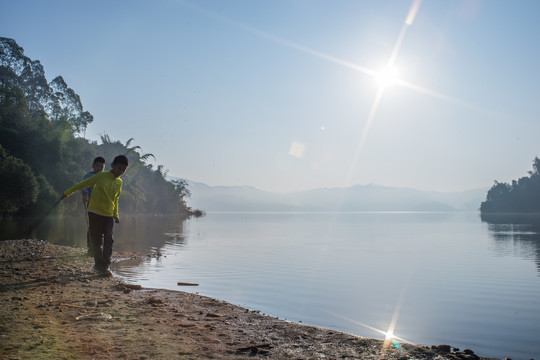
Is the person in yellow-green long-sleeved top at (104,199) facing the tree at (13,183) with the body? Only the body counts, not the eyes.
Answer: no
